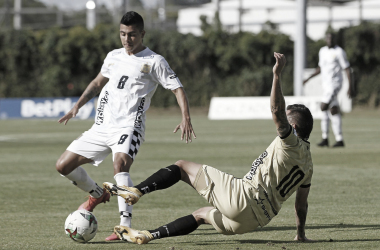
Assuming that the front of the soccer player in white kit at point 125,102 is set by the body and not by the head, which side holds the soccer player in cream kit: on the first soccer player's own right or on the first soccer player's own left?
on the first soccer player's own left

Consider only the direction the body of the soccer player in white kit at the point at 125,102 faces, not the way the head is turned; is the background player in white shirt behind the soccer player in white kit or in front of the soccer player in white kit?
behind

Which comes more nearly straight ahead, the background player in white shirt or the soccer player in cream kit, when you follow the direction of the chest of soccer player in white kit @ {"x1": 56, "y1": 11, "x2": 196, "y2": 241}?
the soccer player in cream kit
